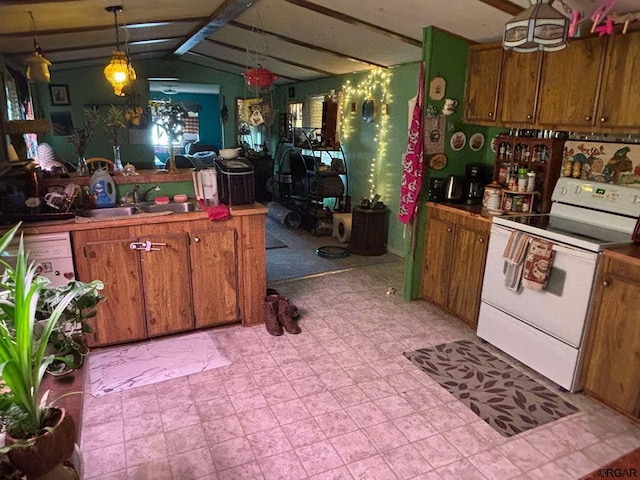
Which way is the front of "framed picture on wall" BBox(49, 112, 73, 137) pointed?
toward the camera

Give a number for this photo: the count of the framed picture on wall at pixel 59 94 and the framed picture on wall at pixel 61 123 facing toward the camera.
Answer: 2

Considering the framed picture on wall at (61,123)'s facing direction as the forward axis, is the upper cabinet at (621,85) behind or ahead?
ahead

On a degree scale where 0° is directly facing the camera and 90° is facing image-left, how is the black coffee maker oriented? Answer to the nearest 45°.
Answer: approximately 45°

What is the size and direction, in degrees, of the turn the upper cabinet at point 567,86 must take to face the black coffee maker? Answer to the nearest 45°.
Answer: approximately 90° to its right

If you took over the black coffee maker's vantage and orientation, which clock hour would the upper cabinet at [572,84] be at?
The upper cabinet is roughly at 9 o'clock from the black coffee maker.

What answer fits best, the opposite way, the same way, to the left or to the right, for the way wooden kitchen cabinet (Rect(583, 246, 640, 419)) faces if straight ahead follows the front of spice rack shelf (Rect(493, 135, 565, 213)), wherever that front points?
the same way

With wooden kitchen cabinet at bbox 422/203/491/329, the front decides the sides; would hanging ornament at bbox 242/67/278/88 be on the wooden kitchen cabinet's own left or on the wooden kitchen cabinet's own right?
on the wooden kitchen cabinet's own right

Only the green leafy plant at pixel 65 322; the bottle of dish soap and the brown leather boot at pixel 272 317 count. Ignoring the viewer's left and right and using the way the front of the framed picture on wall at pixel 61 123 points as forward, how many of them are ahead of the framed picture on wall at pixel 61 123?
3

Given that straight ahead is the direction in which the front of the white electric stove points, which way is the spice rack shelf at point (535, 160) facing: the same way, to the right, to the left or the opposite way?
the same way

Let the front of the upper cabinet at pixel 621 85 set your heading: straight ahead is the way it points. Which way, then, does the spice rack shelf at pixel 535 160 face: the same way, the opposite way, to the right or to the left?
the same way

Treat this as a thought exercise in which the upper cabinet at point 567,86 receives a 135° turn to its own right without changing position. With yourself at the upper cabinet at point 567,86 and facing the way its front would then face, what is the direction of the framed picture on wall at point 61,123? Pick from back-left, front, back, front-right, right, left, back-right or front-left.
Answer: left

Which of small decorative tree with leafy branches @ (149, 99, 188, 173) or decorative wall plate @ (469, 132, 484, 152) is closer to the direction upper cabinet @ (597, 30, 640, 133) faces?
the small decorative tree with leafy branches

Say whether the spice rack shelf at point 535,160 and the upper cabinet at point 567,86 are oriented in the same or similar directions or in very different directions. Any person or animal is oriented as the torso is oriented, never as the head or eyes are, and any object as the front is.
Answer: same or similar directions

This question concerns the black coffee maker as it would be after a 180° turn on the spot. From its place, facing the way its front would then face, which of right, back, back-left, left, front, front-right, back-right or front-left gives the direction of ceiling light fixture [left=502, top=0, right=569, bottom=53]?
back-right
